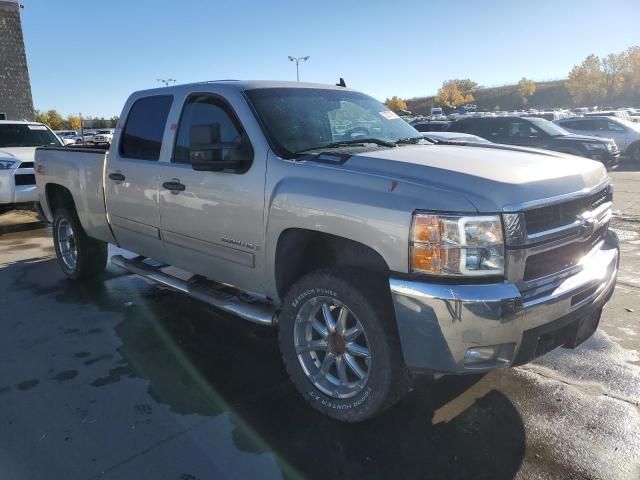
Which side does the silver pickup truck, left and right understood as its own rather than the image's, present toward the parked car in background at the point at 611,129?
left

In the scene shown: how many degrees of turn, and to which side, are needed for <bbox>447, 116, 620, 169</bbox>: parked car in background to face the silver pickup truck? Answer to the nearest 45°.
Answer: approximately 45° to its right

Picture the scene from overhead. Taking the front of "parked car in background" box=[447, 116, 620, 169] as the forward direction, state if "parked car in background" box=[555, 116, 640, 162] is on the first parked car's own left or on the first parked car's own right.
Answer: on the first parked car's own left

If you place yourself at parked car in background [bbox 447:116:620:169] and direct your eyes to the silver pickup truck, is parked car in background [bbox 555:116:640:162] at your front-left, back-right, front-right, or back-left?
back-left

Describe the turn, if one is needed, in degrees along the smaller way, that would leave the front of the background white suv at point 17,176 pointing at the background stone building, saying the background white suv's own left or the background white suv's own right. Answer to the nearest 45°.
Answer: approximately 135° to the background white suv's own left

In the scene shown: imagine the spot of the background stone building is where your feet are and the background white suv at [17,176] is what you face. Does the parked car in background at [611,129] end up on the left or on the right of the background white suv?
left

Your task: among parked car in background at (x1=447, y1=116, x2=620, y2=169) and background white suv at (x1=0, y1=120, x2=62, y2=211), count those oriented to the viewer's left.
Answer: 0

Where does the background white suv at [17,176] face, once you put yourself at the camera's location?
facing the viewer and to the right of the viewer

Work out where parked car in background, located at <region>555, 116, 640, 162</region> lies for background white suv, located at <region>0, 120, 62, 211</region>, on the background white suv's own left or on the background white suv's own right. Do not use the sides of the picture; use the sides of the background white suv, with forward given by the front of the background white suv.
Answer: on the background white suv's own left

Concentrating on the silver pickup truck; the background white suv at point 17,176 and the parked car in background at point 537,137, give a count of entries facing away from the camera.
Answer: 0

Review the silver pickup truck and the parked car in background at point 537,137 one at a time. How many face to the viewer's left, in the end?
0

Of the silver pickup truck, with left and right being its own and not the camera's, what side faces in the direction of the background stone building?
back

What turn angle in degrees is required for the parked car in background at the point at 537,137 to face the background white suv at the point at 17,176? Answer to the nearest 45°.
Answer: approximately 90° to its right
